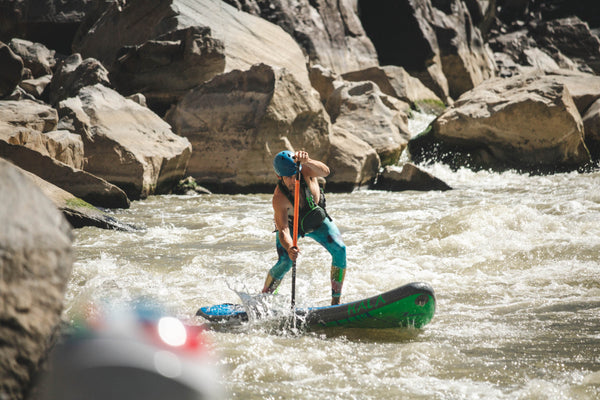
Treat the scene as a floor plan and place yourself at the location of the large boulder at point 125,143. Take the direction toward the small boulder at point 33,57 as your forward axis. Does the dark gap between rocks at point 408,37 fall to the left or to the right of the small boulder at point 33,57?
right

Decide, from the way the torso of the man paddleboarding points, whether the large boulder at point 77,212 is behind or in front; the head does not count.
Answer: behind

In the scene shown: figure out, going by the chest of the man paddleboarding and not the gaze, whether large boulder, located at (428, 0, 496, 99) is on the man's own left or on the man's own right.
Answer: on the man's own left

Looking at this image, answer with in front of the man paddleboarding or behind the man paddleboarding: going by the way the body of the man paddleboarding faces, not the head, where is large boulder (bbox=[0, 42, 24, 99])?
behind

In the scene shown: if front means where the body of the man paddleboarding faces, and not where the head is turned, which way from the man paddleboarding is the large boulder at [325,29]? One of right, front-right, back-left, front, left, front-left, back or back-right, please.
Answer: back-left

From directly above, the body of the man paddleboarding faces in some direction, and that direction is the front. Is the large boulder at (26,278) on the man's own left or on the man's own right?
on the man's own right

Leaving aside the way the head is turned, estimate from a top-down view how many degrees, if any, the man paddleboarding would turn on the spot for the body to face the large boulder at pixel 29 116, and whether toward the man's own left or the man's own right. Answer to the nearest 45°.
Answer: approximately 180°

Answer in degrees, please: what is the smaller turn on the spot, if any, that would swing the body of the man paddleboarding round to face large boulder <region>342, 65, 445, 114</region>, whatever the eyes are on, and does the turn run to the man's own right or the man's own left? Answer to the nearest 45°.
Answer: approximately 135° to the man's own left

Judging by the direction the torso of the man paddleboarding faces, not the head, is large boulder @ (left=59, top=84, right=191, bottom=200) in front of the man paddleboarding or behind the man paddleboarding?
behind

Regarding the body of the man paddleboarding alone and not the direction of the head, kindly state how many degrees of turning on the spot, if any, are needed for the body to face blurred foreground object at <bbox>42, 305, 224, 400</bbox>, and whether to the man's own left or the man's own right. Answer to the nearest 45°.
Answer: approximately 45° to the man's own right
